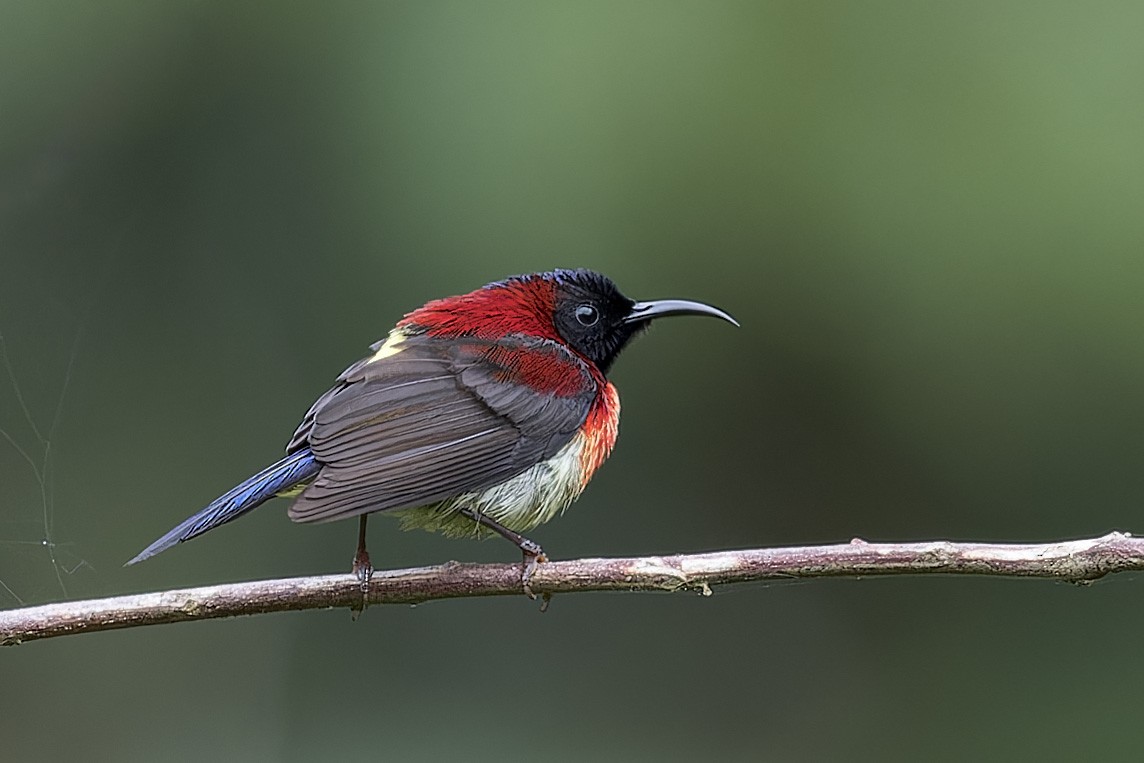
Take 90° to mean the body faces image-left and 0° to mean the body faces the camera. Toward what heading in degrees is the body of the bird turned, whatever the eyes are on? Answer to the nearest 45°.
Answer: approximately 270°
